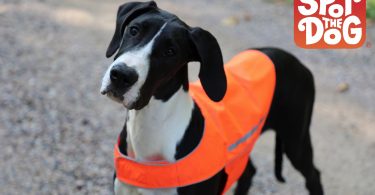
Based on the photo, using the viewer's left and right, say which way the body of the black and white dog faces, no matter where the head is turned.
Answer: facing the viewer and to the left of the viewer
